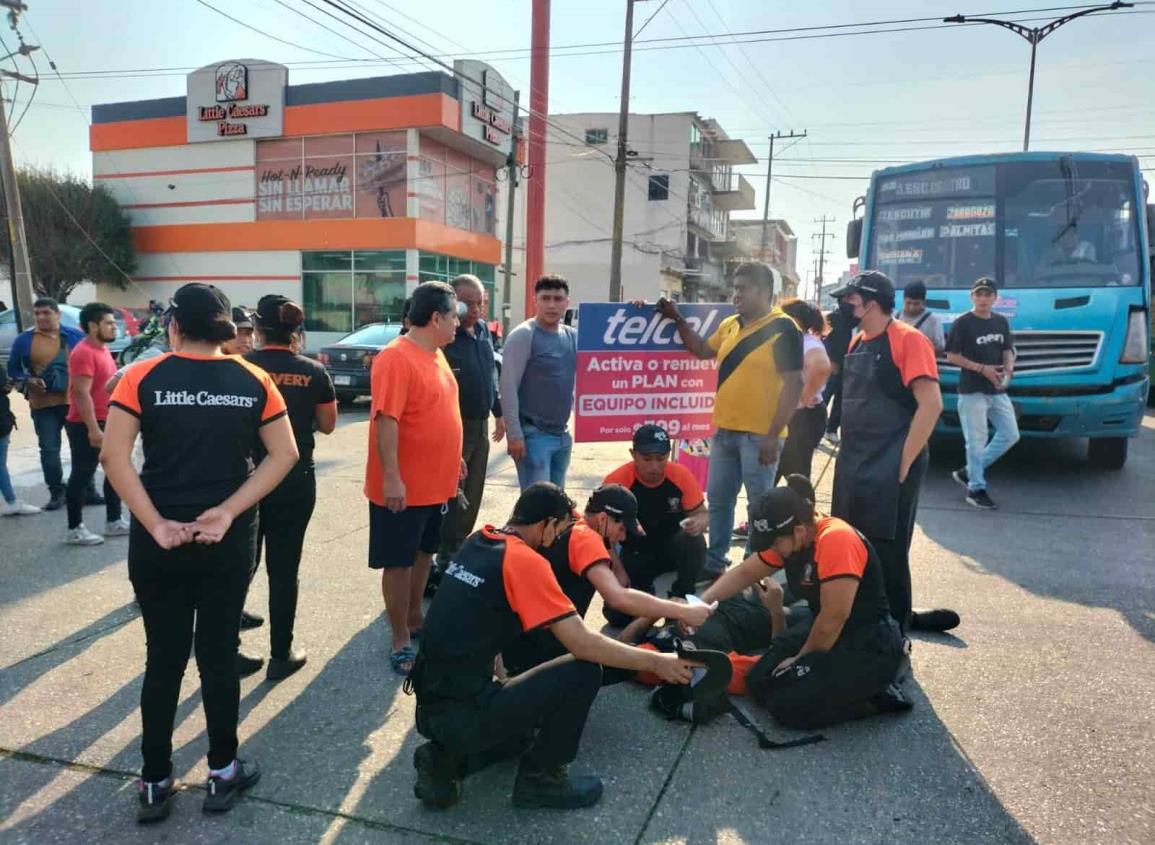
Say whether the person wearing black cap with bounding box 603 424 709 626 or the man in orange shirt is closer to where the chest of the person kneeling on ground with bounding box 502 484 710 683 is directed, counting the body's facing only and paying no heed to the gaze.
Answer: the person wearing black cap

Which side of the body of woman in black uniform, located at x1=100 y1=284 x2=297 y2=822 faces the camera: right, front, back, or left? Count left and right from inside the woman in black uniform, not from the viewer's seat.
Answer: back

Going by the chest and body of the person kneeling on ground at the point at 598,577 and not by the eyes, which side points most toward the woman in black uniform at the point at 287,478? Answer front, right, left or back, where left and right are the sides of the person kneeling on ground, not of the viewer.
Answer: back

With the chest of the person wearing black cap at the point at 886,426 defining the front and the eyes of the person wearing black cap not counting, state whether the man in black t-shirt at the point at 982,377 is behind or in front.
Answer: behind

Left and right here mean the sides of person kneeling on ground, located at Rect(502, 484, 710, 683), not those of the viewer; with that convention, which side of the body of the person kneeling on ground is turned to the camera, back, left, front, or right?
right

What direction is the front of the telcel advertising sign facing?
toward the camera

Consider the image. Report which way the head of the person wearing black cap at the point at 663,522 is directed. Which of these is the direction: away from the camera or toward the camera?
toward the camera

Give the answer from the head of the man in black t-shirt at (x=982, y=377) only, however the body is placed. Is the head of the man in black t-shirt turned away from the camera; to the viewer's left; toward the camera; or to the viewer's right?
toward the camera

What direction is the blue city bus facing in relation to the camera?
toward the camera

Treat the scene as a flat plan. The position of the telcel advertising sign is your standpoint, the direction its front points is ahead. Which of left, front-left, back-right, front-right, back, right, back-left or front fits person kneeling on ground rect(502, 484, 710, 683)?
front

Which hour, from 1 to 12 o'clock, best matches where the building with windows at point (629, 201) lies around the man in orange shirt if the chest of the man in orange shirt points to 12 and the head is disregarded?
The building with windows is roughly at 8 o'clock from the man in orange shirt.

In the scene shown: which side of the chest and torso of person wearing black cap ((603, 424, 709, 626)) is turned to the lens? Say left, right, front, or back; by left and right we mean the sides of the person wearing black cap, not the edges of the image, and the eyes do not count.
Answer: front

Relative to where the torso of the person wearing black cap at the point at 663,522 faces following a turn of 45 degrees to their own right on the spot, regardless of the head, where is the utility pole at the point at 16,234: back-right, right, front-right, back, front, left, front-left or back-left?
right

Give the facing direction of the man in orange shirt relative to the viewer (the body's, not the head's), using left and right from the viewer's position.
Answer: facing the viewer and to the right of the viewer
